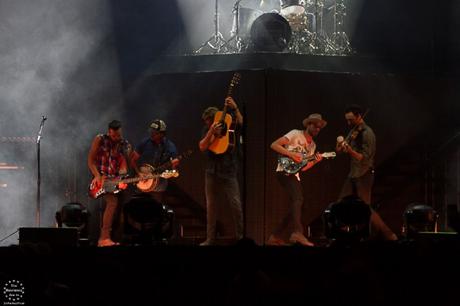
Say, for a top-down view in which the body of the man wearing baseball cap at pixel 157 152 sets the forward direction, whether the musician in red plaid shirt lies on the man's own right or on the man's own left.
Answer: on the man's own right

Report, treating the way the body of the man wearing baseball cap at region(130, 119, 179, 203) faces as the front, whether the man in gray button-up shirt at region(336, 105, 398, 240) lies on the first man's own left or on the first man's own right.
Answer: on the first man's own left

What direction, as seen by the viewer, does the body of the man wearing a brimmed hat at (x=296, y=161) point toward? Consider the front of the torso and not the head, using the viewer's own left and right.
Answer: facing the viewer and to the right of the viewer

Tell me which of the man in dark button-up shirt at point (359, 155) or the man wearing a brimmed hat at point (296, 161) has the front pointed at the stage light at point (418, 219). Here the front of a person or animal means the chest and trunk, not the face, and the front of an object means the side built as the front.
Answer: the man wearing a brimmed hat

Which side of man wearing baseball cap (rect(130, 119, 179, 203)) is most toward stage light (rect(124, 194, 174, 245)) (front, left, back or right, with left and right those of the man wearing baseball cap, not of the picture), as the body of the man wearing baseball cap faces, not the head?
front

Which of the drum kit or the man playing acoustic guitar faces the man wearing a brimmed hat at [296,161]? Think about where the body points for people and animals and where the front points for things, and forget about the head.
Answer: the drum kit

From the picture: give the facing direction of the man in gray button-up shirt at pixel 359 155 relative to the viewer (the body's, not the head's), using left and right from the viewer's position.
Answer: facing to the left of the viewer

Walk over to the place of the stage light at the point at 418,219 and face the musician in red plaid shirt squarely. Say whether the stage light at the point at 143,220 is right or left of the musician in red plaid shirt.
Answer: left

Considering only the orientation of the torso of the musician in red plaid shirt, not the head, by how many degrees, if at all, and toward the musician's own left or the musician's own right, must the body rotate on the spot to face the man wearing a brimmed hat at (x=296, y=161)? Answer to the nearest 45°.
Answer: approximately 90° to the musician's own left

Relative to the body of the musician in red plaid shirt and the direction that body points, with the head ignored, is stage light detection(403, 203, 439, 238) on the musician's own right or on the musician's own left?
on the musician's own left

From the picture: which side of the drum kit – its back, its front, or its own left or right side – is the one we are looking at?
front

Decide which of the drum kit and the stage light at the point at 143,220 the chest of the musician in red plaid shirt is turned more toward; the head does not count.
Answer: the stage light
